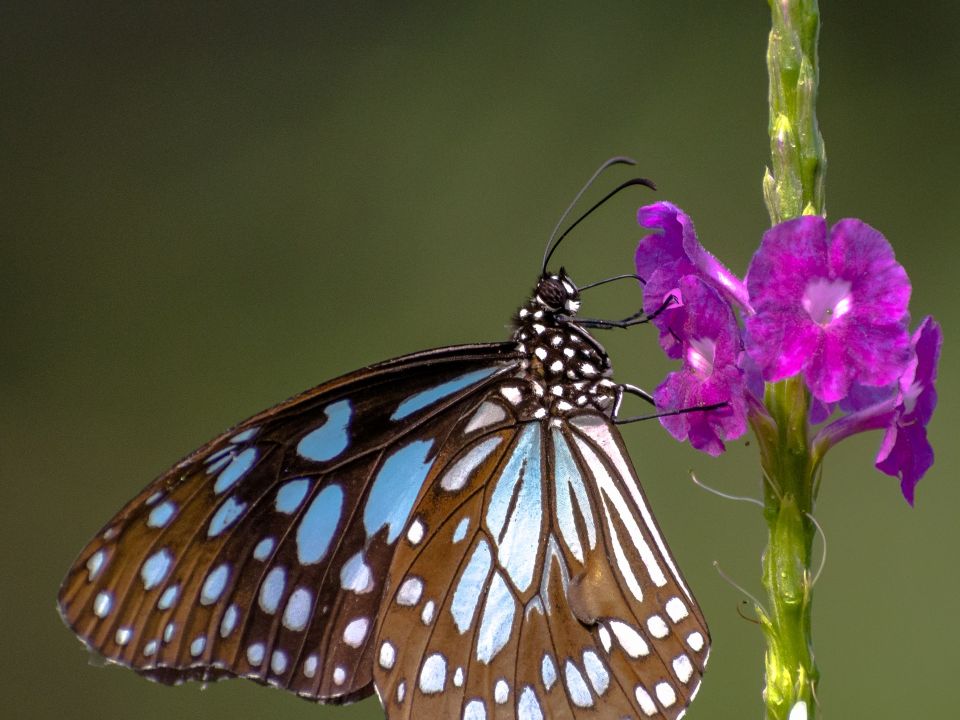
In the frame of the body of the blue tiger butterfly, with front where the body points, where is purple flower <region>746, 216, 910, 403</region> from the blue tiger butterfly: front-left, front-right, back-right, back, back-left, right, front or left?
front-right

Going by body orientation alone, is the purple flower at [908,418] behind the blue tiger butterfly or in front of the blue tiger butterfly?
in front

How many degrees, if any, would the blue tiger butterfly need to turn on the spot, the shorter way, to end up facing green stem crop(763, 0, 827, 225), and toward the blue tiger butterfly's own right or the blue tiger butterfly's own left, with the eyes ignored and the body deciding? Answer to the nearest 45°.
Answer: approximately 45° to the blue tiger butterfly's own right

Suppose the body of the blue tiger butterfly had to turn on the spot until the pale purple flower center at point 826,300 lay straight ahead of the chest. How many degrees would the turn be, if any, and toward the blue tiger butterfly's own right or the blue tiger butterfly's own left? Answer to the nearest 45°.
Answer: approximately 45° to the blue tiger butterfly's own right

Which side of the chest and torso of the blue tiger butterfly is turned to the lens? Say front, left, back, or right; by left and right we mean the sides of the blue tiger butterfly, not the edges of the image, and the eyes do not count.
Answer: right
